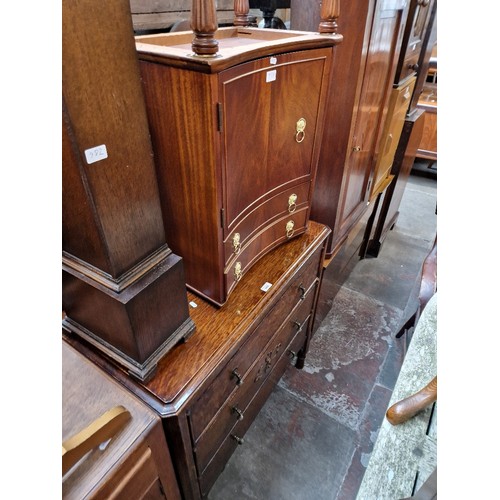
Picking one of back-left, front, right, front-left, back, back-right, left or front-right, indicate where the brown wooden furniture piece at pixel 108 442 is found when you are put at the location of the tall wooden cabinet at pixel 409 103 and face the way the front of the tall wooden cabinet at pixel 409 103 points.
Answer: front-right

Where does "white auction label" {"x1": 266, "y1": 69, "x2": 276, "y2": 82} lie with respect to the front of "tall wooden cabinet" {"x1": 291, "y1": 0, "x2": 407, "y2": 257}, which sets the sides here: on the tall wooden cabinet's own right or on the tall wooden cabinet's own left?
on the tall wooden cabinet's own right

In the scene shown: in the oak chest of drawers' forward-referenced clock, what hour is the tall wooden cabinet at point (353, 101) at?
The tall wooden cabinet is roughly at 9 o'clock from the oak chest of drawers.

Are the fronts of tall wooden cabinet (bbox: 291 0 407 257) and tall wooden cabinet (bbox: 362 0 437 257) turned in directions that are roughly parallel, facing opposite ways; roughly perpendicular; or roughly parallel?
roughly parallel

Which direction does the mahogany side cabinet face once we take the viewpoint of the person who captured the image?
facing the viewer and to the right of the viewer

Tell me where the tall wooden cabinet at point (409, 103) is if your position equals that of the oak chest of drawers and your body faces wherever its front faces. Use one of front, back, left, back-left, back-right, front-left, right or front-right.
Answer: left

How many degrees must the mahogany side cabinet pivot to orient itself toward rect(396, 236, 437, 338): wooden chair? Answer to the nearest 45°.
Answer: approximately 45° to its left

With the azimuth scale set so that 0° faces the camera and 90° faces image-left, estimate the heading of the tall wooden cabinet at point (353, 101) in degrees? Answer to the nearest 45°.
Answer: approximately 315°

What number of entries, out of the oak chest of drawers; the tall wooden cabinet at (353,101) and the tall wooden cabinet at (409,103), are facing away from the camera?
0

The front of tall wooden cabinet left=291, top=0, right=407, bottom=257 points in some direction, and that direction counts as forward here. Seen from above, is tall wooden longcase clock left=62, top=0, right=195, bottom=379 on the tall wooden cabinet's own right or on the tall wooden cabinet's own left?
on the tall wooden cabinet's own right

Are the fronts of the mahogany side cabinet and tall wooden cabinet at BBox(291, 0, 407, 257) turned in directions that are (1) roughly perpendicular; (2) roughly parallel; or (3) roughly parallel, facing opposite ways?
roughly parallel
